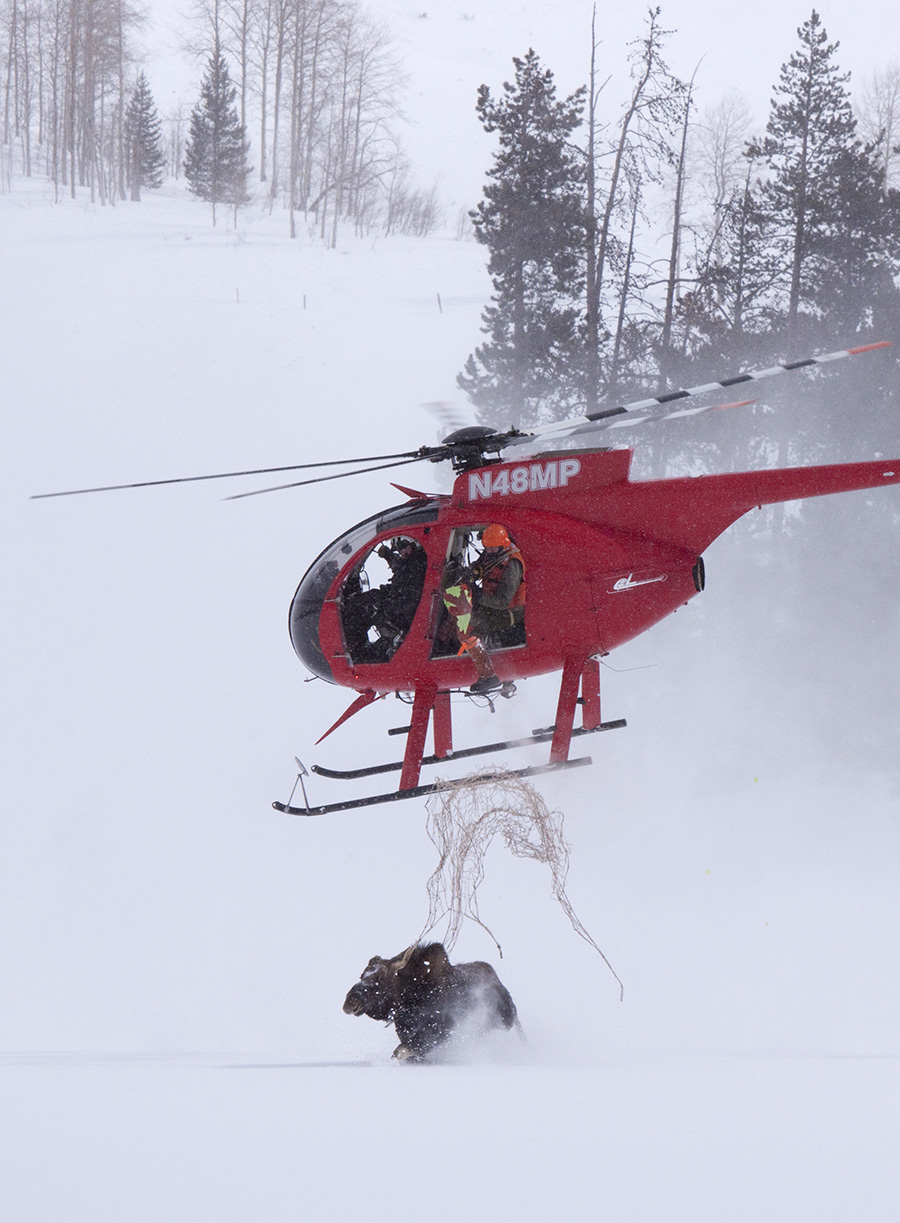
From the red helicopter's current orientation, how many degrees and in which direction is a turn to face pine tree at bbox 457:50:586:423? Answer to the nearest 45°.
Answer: approximately 90° to its right

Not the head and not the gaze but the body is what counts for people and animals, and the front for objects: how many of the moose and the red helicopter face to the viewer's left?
2

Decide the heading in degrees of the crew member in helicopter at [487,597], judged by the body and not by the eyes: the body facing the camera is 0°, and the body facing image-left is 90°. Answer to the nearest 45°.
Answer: approximately 45°

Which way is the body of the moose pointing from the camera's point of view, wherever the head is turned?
to the viewer's left

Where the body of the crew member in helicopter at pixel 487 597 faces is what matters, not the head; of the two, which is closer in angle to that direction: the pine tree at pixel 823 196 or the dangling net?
the dangling net

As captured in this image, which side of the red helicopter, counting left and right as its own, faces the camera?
left

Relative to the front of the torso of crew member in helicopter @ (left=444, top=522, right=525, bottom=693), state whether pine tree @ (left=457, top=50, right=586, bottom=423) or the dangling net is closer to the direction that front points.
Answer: the dangling net

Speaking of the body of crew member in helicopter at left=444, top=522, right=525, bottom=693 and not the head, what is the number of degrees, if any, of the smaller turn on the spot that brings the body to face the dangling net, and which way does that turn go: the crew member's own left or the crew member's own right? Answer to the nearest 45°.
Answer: approximately 45° to the crew member's own left
